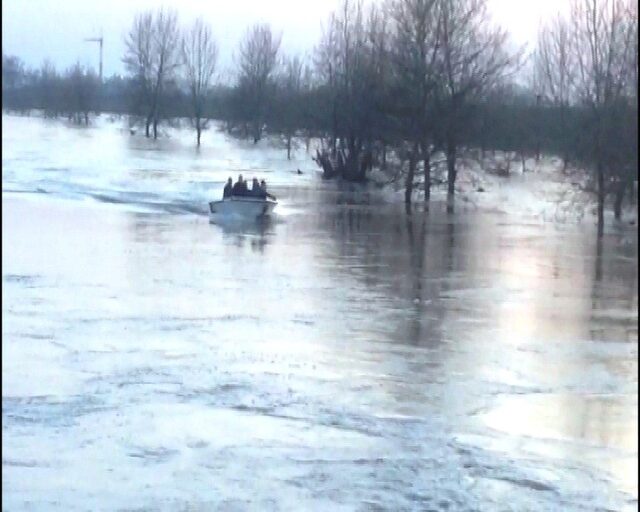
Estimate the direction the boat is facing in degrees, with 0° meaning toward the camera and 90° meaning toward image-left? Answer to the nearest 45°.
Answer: approximately 270°
